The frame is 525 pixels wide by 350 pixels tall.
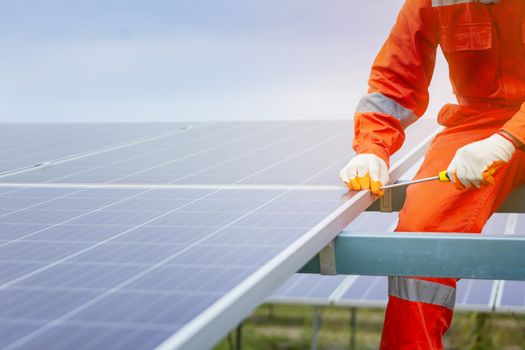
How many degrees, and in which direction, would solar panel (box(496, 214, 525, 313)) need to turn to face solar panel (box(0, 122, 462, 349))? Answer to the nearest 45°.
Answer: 0° — it already faces it
